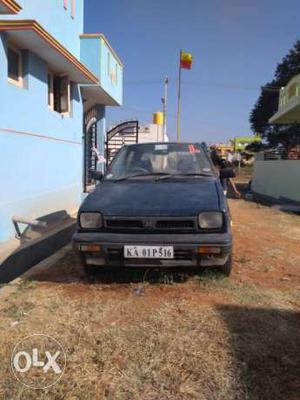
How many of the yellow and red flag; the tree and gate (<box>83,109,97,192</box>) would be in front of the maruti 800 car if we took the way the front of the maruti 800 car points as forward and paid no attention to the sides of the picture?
0

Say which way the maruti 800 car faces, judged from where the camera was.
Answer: facing the viewer

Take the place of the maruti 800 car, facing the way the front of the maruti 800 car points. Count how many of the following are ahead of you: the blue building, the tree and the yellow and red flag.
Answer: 0

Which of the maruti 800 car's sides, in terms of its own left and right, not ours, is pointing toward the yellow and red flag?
back

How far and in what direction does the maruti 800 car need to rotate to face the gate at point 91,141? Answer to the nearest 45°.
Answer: approximately 180°

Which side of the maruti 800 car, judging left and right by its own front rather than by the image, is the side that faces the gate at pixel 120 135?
back

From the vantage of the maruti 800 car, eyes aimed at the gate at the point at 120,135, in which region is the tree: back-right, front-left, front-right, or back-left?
front-right

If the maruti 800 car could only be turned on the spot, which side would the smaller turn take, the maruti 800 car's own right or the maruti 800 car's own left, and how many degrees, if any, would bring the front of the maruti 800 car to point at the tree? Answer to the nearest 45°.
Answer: approximately 180°
